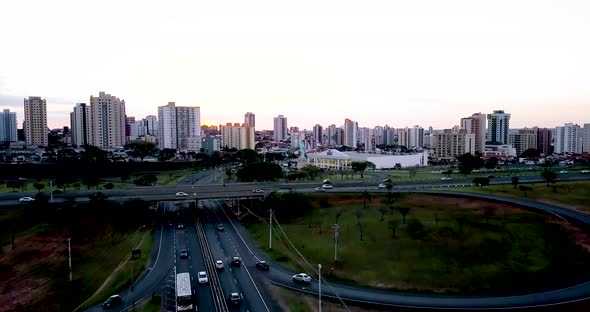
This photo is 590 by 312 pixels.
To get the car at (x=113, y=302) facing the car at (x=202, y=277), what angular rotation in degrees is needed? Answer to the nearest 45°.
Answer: approximately 135° to its left

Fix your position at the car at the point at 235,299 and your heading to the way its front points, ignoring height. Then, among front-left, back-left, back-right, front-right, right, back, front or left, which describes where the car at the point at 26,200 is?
front-left

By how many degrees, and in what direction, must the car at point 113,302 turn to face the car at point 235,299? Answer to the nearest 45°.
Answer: approximately 90° to its left

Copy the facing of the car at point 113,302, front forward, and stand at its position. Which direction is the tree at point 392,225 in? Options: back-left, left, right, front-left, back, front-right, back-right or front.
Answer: back-left

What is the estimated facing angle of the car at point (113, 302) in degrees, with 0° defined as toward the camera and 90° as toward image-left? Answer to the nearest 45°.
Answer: approximately 45°

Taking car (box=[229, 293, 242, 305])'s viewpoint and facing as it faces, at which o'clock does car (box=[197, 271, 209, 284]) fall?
car (box=[197, 271, 209, 284]) is roughly at 11 o'clock from car (box=[229, 293, 242, 305]).

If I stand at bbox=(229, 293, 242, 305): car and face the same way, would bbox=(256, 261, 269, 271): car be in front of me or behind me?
in front

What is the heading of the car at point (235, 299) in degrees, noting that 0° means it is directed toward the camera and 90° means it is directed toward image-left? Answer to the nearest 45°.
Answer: approximately 180°

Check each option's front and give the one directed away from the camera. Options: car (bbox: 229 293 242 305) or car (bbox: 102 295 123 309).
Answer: car (bbox: 229 293 242 305)

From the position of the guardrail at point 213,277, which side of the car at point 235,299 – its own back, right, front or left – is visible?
front

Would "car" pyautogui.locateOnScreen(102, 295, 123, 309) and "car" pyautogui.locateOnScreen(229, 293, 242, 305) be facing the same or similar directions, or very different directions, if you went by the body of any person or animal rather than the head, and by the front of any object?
very different directions

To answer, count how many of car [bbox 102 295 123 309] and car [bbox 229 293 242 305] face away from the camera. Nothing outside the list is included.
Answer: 1
